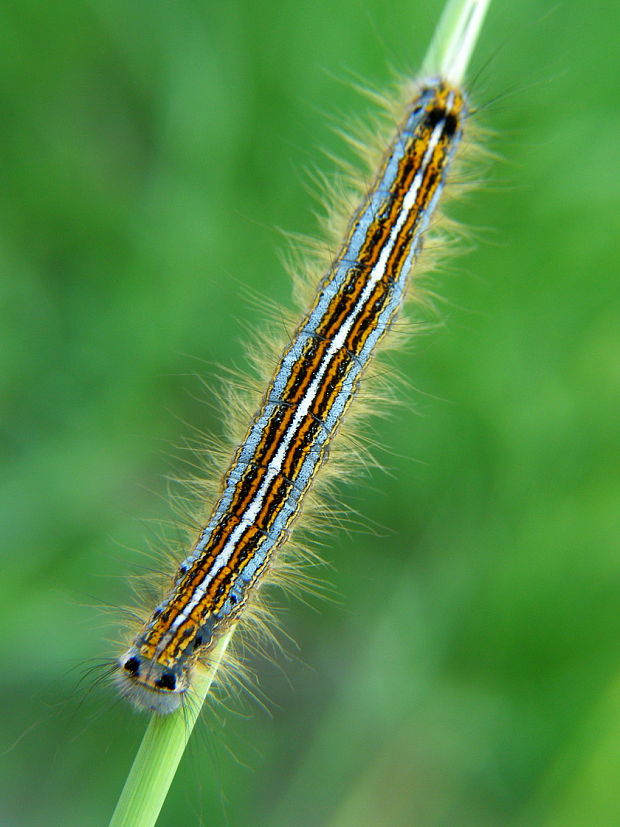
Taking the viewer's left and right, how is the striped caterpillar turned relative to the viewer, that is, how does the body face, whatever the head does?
facing the viewer and to the left of the viewer
